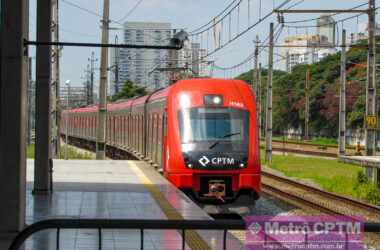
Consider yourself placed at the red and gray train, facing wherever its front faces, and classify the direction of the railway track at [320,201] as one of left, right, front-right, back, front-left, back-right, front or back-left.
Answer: left

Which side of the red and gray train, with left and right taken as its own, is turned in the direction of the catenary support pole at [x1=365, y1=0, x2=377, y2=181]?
left

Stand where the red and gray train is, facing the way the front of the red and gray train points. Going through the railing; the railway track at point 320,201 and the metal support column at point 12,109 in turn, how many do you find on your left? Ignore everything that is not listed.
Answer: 1

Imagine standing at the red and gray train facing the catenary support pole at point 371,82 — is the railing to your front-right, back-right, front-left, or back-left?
back-right

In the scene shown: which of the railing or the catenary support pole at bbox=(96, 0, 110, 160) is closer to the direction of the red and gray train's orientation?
the railing

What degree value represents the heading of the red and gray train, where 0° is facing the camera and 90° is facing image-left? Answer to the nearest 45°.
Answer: approximately 315°

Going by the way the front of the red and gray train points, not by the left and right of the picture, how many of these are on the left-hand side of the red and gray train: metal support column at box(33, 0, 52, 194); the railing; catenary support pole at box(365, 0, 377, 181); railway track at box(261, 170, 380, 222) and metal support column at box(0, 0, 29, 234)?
2

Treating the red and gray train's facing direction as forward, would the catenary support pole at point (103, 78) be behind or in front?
behind

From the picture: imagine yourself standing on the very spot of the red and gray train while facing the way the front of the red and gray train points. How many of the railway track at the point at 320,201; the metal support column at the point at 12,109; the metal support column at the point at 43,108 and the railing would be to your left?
1

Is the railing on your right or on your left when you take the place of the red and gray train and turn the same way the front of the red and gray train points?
on your right

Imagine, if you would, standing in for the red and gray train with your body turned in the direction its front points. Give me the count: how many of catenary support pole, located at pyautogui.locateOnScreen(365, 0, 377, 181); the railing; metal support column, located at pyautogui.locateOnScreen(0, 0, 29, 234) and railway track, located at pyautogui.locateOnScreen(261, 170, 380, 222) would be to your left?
2

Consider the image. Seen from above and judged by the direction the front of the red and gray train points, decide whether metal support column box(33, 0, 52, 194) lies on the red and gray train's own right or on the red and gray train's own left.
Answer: on the red and gray train's own right

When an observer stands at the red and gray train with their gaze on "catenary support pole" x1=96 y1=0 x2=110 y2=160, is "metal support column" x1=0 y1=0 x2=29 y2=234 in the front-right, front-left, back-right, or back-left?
back-left

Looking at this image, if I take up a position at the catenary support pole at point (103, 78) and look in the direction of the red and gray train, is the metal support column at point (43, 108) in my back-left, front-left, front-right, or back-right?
front-right
